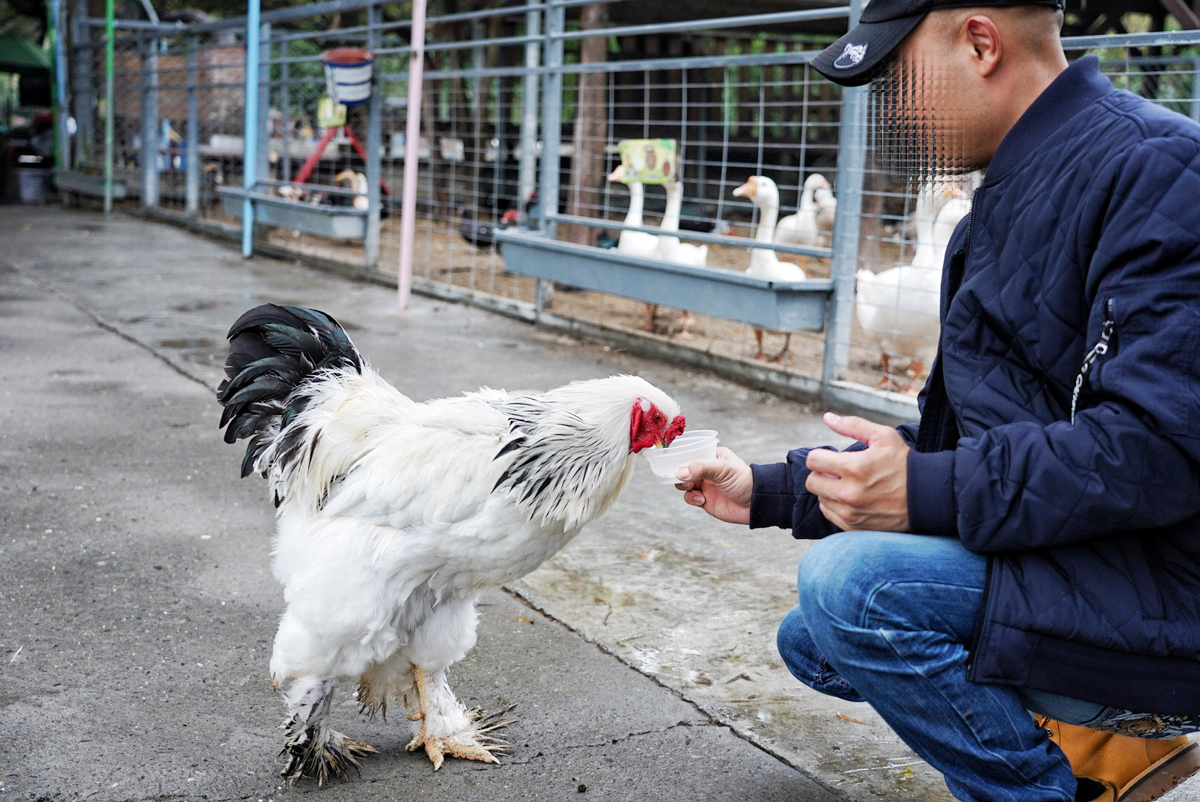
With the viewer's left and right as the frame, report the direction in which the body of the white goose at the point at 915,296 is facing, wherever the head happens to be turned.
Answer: facing to the right of the viewer

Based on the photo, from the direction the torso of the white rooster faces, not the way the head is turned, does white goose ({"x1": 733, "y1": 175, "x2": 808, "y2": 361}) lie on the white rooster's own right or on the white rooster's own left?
on the white rooster's own left

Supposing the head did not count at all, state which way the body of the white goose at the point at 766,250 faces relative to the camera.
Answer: to the viewer's left

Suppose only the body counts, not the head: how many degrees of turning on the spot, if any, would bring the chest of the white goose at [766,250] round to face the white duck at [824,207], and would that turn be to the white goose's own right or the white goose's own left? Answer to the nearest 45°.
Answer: approximately 90° to the white goose's own right

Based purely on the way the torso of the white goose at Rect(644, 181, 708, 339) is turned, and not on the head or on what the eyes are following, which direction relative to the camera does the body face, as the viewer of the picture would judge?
to the viewer's left

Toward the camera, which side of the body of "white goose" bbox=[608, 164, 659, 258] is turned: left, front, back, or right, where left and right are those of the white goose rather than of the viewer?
left

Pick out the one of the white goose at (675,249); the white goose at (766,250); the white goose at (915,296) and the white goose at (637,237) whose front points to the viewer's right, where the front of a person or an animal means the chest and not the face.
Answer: the white goose at (915,296)

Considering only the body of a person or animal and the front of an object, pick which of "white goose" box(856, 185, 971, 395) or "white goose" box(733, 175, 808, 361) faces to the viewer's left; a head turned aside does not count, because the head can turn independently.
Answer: "white goose" box(733, 175, 808, 361)
